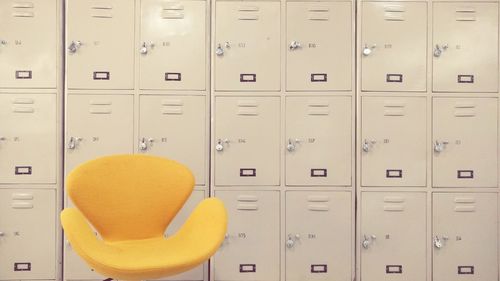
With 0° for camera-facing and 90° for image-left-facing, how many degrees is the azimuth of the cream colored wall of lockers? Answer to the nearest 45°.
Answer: approximately 0°

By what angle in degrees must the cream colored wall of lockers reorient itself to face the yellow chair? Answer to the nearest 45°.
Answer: approximately 45° to its right
